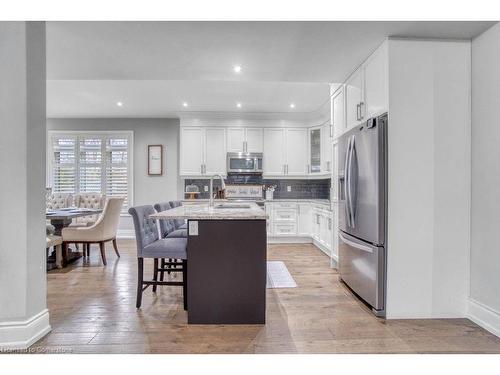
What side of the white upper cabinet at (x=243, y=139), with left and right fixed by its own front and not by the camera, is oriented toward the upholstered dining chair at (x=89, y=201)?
right

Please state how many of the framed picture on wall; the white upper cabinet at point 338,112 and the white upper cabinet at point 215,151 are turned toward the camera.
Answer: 2

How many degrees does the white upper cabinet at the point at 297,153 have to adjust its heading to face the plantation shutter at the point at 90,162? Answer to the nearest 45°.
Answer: approximately 90° to its right

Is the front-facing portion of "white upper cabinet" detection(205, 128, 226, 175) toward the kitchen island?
yes

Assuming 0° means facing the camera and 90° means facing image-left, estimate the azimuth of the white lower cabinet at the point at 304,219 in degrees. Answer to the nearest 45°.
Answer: approximately 0°

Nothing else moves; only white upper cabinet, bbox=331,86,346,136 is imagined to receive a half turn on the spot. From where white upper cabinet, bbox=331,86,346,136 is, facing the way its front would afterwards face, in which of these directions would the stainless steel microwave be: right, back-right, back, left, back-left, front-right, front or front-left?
back-left

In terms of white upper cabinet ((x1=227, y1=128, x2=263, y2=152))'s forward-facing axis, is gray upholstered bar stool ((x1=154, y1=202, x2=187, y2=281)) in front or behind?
in front

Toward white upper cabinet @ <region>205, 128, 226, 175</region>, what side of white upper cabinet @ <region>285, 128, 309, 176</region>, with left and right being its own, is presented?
right

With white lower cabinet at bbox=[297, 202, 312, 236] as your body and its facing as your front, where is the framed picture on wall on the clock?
The framed picture on wall is roughly at 3 o'clock from the white lower cabinet.
